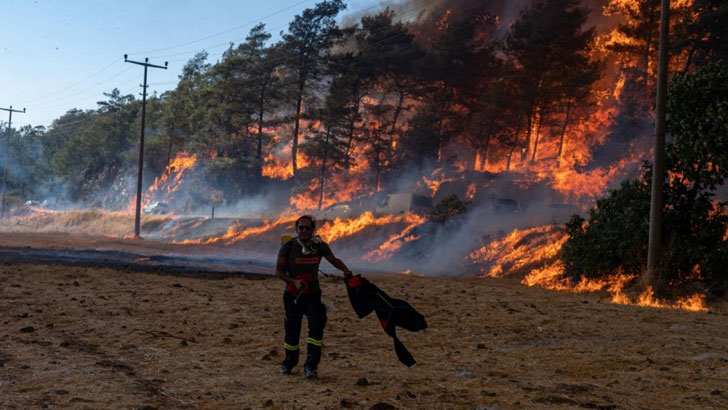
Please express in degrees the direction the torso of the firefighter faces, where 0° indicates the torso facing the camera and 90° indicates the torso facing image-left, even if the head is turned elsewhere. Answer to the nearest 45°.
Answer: approximately 0°

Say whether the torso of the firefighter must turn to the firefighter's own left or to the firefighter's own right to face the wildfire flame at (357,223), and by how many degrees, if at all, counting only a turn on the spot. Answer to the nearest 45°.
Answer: approximately 180°

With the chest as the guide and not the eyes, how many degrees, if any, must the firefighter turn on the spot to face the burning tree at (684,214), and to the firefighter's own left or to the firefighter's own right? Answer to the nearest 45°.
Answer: approximately 135° to the firefighter's own left

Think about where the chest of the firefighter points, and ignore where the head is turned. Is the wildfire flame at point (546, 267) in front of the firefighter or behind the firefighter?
behind
